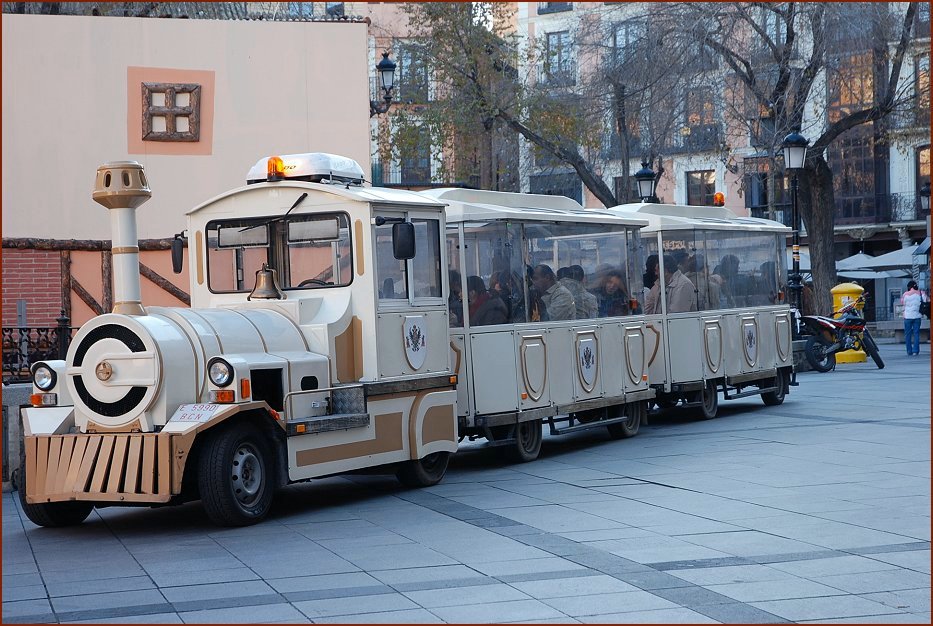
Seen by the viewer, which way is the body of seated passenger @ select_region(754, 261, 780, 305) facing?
to the viewer's left

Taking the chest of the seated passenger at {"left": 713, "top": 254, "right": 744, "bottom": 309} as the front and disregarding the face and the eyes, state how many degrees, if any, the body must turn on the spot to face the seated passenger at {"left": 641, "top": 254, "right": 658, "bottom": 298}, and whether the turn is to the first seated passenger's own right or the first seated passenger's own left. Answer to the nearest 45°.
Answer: approximately 45° to the first seated passenger's own left

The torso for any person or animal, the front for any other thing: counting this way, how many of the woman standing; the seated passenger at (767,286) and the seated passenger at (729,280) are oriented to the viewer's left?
2

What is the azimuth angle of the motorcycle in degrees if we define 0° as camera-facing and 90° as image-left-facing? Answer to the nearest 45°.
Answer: approximately 225°

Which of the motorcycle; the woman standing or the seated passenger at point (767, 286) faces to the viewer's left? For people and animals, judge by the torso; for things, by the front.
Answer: the seated passenger

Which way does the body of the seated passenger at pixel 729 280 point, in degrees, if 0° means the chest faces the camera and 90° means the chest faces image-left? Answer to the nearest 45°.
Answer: approximately 90°

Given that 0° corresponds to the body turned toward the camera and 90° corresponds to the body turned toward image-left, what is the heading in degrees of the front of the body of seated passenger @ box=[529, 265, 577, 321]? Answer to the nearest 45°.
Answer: approximately 45°
